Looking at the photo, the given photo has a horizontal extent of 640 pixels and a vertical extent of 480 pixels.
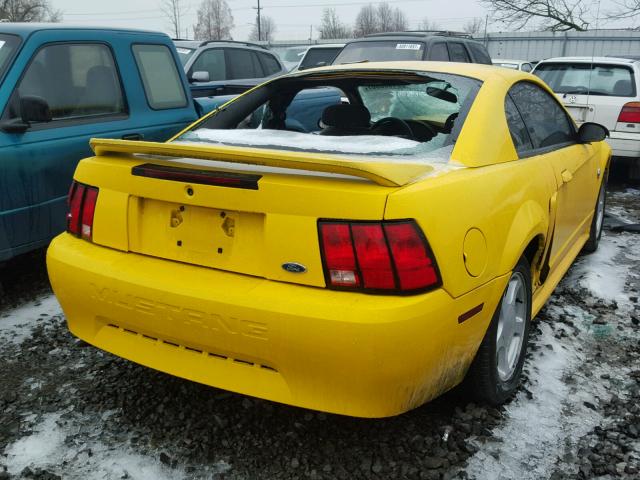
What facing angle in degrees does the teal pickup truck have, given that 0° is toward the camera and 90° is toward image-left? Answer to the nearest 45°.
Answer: approximately 45°

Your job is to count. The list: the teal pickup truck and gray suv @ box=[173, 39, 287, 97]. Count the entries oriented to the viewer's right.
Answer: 0

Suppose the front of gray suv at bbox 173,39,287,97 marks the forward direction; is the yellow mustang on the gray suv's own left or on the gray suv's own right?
on the gray suv's own left

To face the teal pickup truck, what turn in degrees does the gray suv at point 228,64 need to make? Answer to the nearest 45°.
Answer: approximately 45° to its left

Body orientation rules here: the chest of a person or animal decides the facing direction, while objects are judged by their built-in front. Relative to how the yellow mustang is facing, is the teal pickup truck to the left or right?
on its left

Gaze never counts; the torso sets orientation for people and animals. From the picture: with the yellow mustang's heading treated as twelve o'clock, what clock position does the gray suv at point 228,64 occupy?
The gray suv is roughly at 10 o'clock from the yellow mustang.
